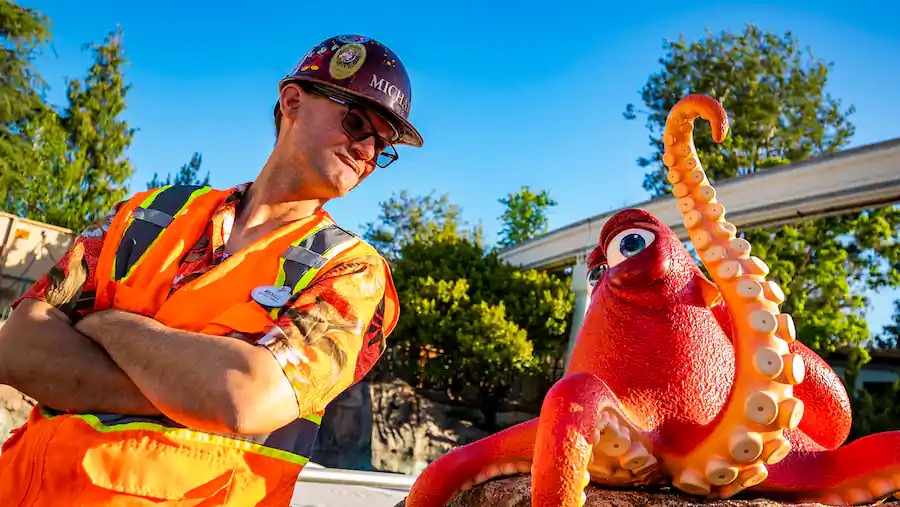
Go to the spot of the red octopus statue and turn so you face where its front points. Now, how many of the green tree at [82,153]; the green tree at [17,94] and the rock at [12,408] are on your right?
3

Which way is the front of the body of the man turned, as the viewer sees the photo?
toward the camera

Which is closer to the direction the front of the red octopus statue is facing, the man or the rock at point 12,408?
the man

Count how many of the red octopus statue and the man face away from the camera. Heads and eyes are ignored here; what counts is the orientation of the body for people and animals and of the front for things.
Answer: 0

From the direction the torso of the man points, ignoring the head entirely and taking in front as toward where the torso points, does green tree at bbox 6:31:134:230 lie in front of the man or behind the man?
behind

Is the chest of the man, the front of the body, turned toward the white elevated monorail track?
no

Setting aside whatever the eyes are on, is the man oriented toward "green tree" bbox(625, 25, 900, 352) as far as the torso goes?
no

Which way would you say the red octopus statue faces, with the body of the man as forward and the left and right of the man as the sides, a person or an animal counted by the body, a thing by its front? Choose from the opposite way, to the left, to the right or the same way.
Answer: to the right

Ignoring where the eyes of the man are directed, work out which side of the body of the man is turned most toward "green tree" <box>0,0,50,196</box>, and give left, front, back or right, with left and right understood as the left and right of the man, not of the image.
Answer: back

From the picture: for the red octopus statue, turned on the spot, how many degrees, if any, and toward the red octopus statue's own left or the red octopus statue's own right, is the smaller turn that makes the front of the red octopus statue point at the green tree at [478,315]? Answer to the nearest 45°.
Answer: approximately 135° to the red octopus statue's own right

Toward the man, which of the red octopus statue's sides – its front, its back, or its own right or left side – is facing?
front

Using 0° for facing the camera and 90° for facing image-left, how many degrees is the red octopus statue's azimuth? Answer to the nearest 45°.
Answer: approximately 45°

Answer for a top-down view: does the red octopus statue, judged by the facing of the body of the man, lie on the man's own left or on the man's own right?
on the man's own left

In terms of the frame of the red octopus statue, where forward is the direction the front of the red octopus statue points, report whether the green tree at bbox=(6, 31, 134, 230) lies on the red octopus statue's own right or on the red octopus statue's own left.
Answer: on the red octopus statue's own right

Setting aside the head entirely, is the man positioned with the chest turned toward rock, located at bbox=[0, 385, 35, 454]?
no

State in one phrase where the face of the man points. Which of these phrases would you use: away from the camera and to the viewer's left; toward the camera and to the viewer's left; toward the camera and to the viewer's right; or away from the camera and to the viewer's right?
toward the camera and to the viewer's right

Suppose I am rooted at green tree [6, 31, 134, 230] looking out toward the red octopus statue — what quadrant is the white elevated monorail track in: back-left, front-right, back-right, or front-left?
front-left

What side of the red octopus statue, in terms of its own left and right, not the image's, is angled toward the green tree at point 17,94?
right

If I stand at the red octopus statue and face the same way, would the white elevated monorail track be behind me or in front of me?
behind
